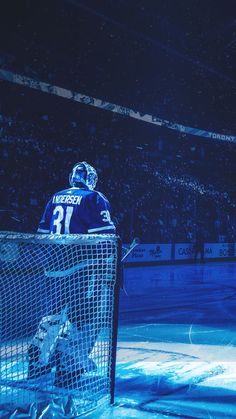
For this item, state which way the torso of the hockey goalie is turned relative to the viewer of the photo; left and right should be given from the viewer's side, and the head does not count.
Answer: facing away from the viewer and to the right of the viewer

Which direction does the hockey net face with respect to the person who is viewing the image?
facing away from the viewer
